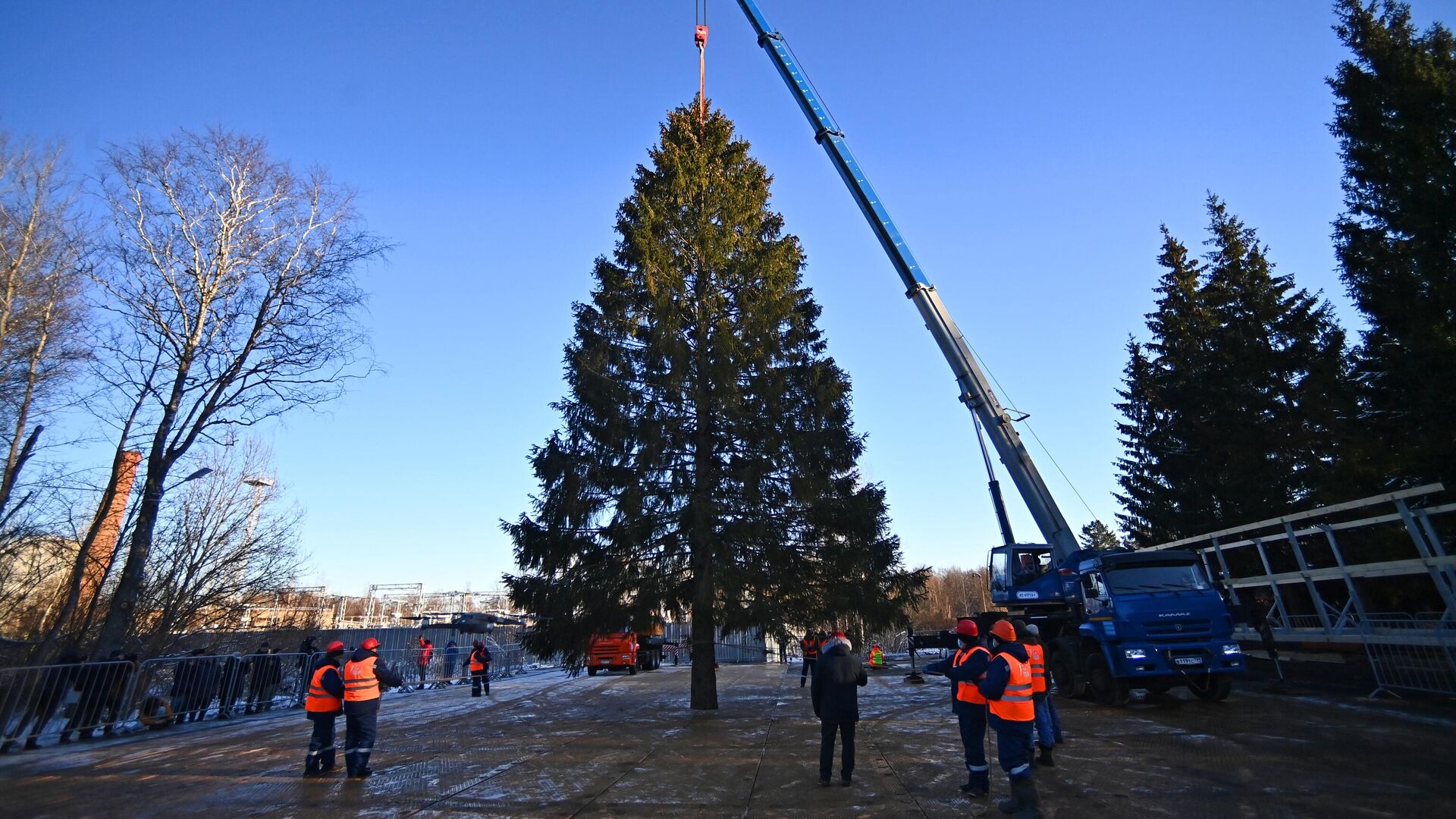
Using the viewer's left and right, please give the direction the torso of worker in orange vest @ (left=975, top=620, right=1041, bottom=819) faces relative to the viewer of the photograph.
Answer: facing away from the viewer and to the left of the viewer

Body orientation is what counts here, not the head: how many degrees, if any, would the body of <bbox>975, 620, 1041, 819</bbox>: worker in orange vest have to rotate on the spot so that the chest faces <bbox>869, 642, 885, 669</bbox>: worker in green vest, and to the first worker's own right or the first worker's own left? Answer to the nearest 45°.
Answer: approximately 45° to the first worker's own right

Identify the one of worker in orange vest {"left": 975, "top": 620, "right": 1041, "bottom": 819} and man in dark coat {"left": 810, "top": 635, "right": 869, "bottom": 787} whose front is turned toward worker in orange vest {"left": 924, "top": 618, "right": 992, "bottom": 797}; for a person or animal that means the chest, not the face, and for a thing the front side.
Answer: worker in orange vest {"left": 975, "top": 620, "right": 1041, "bottom": 819}

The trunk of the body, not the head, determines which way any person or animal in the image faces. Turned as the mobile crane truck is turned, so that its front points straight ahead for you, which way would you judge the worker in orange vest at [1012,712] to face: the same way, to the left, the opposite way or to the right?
the opposite way

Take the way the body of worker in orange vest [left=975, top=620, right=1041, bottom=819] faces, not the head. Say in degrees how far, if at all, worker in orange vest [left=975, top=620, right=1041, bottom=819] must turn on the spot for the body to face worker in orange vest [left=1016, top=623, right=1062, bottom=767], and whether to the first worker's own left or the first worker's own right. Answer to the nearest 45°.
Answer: approximately 45° to the first worker's own right

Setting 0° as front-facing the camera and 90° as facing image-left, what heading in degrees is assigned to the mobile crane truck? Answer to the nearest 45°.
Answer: approximately 315°

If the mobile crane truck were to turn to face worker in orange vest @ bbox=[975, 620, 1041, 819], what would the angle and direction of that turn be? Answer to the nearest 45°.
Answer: approximately 45° to its right

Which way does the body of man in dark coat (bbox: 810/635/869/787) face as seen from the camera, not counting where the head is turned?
away from the camera

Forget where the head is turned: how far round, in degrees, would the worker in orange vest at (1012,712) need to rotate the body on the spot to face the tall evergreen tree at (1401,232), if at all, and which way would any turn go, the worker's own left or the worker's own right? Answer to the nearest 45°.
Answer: approximately 90° to the worker's own right

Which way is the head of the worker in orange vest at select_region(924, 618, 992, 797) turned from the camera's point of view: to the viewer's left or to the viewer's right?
to the viewer's left

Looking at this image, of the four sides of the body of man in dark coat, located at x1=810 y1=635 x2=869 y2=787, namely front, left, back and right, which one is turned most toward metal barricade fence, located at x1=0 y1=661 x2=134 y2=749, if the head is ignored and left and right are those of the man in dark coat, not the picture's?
left

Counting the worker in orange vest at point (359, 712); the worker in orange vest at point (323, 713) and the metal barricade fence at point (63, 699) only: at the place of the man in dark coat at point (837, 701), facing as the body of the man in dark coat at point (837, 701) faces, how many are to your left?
3

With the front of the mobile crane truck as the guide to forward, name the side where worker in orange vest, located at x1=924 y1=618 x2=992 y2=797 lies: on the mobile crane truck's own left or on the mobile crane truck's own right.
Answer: on the mobile crane truck's own right

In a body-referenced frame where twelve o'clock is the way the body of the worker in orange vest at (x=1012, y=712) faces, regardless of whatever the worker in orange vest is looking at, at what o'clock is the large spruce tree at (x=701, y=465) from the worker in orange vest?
The large spruce tree is roughly at 12 o'clock from the worker in orange vest.

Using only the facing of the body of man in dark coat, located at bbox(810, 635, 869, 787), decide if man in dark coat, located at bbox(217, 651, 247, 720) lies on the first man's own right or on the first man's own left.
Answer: on the first man's own left
